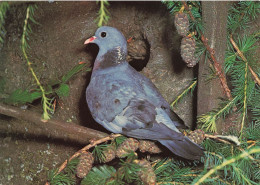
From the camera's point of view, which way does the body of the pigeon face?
to the viewer's left
